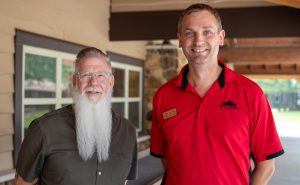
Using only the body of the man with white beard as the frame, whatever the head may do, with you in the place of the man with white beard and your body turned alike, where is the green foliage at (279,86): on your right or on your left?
on your left

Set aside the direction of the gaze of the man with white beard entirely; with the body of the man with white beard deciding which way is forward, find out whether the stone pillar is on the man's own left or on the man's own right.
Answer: on the man's own left

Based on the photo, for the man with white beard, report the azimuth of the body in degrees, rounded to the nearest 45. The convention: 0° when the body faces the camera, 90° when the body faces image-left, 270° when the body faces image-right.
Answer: approximately 315°

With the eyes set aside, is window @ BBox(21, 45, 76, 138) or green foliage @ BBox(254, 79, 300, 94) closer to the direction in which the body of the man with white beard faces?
the green foliage

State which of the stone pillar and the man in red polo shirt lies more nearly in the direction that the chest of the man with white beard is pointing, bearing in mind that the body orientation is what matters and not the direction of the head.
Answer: the man in red polo shirt

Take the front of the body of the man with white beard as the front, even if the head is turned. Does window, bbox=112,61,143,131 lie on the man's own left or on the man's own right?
on the man's own left
